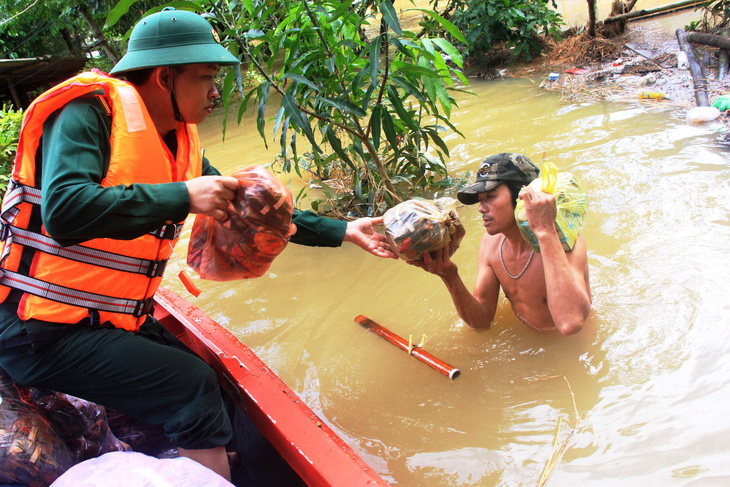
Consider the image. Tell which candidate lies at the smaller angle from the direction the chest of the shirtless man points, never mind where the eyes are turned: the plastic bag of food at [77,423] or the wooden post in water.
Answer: the plastic bag of food

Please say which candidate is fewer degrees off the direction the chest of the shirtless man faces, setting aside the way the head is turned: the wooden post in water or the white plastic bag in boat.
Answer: the white plastic bag in boat

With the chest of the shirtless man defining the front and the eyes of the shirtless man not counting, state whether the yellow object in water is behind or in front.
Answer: behind

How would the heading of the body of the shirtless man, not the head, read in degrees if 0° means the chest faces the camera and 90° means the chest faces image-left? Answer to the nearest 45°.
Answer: approximately 45°

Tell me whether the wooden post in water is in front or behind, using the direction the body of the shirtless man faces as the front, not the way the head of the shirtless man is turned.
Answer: behind

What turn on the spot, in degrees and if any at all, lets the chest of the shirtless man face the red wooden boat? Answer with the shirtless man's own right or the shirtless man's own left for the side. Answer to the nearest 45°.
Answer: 0° — they already face it

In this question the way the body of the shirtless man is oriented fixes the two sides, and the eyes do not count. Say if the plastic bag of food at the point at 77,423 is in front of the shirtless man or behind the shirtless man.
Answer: in front

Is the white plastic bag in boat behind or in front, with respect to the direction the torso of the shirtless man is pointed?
in front

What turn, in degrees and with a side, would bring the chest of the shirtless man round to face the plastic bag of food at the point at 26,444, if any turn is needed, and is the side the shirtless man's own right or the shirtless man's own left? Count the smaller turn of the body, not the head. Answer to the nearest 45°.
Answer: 0° — they already face it
